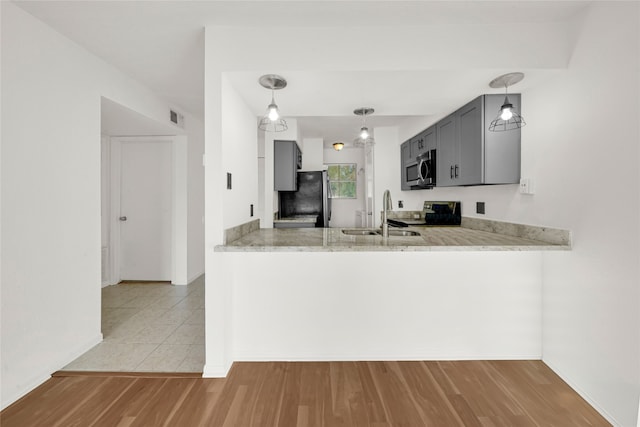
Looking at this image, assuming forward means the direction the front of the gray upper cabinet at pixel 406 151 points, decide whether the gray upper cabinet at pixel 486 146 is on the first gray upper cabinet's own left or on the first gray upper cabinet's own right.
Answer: on the first gray upper cabinet's own left
